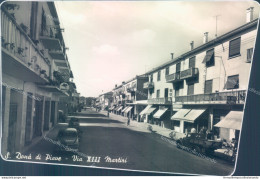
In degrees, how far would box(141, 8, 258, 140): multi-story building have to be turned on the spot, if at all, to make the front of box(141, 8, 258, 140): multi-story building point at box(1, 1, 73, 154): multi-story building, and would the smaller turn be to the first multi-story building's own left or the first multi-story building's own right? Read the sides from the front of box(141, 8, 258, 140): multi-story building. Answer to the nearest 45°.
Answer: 0° — it already faces it

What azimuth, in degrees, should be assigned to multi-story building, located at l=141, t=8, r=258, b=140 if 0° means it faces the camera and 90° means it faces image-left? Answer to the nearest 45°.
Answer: approximately 45°

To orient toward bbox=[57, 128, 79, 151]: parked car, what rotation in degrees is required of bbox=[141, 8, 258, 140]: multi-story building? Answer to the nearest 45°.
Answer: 0° — it already faces it
